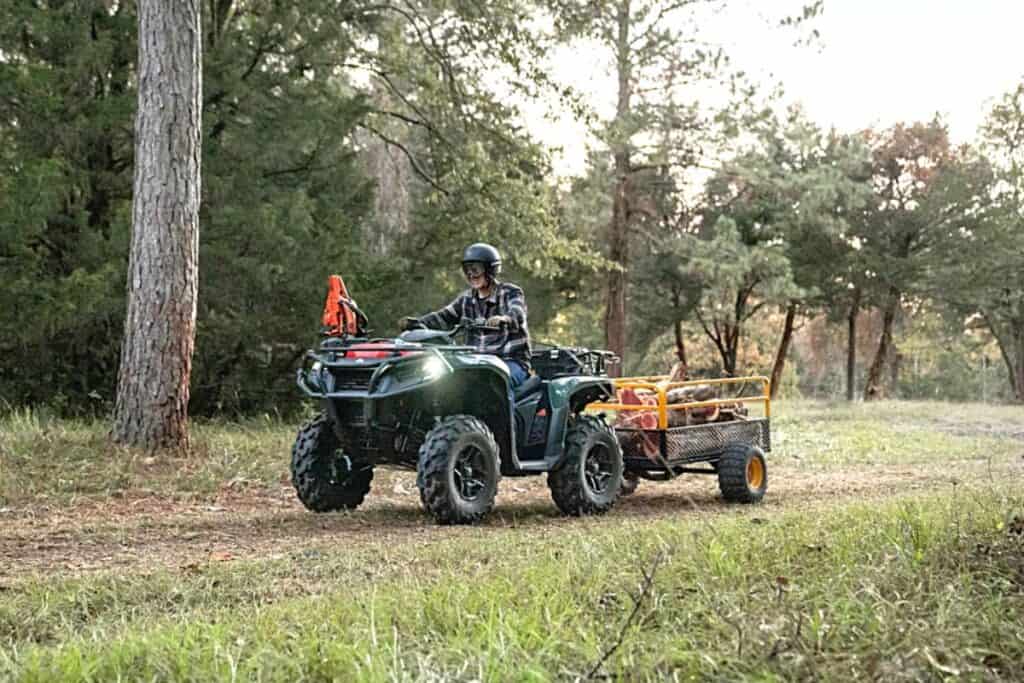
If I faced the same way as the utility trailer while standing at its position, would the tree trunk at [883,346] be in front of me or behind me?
behind

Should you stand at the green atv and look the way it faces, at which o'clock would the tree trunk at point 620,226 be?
The tree trunk is roughly at 5 o'clock from the green atv.

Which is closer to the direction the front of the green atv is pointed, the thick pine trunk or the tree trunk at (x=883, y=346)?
the thick pine trunk

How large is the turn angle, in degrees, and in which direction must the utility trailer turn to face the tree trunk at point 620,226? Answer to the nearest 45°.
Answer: approximately 135° to its right

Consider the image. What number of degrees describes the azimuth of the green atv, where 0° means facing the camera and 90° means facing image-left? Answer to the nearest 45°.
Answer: approximately 45°

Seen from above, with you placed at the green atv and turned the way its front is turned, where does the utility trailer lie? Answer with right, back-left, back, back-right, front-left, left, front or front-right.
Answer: back

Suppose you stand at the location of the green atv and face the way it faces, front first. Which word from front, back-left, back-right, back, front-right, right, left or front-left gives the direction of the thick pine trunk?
right

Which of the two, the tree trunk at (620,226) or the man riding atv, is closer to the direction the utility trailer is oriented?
the man riding atv

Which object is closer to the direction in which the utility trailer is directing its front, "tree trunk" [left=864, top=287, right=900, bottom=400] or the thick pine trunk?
the thick pine trunk

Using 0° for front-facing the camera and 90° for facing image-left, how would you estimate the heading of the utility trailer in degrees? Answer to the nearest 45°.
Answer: approximately 45°

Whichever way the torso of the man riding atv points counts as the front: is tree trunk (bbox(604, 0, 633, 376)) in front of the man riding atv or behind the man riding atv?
behind
